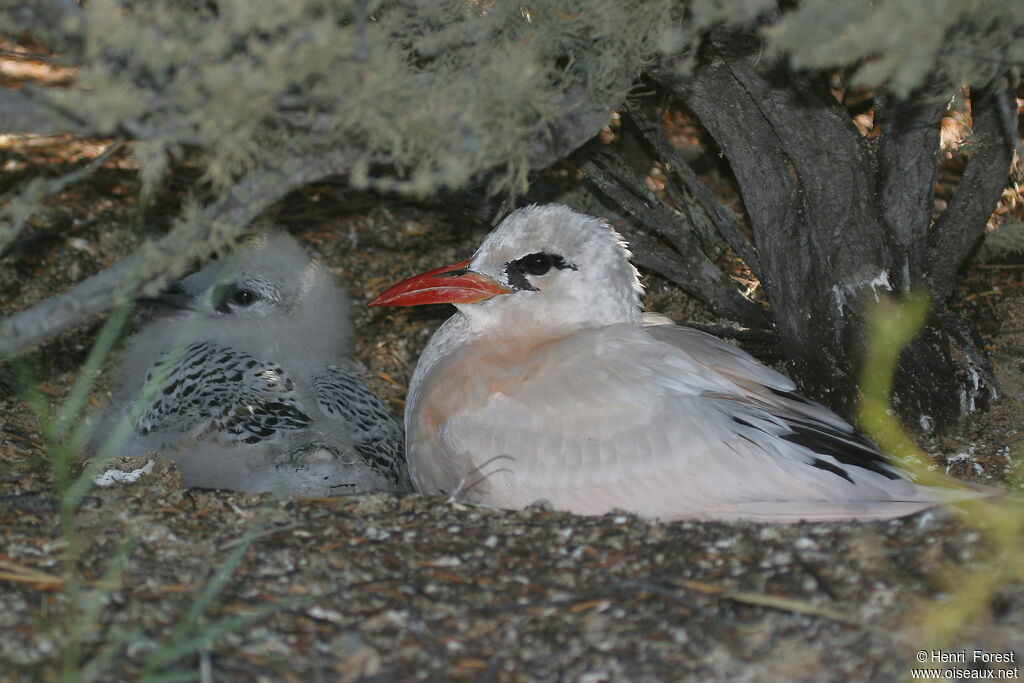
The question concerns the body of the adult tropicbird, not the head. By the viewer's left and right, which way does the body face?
facing to the left of the viewer

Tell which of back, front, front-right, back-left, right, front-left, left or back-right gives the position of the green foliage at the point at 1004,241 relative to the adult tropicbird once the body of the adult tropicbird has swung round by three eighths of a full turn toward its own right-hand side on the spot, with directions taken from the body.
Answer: front
